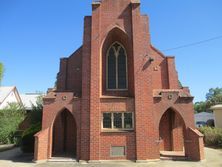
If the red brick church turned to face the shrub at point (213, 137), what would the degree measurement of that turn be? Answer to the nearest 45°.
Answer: approximately 135° to its left

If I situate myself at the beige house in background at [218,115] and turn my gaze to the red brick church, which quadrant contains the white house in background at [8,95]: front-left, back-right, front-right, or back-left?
front-right

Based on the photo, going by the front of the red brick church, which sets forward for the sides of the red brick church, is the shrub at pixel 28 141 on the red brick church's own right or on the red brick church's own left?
on the red brick church's own right

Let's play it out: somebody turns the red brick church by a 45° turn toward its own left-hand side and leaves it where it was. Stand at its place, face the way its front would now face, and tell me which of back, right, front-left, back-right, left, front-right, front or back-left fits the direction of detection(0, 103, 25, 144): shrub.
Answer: back

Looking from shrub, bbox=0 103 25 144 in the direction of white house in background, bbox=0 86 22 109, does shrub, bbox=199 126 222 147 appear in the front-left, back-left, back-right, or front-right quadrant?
back-right

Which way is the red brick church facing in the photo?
toward the camera

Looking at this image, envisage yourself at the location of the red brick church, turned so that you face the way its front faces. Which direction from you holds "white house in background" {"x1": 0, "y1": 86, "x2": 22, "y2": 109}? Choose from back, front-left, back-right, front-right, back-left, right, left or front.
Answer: back-right

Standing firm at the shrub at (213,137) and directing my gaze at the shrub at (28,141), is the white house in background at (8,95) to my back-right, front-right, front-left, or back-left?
front-right

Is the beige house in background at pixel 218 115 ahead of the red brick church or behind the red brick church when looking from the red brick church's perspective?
behind
